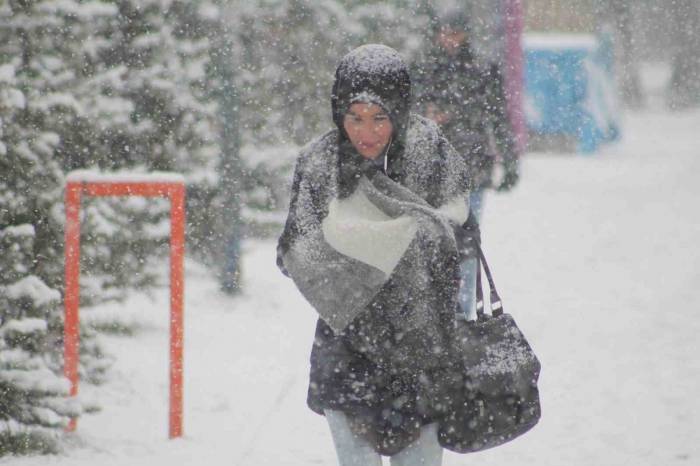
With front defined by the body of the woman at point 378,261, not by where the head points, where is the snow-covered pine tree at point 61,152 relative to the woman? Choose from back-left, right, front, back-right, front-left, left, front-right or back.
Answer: back-right

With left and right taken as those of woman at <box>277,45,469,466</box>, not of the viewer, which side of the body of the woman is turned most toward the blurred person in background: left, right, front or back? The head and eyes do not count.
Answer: back

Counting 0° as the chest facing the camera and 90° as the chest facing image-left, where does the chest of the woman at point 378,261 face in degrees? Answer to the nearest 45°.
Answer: approximately 0°

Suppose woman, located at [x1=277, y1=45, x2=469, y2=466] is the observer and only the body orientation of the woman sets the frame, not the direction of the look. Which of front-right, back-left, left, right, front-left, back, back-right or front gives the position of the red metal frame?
back-right

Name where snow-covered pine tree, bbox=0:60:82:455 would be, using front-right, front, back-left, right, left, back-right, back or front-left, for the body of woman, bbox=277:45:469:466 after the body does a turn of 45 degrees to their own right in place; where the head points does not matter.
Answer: right
